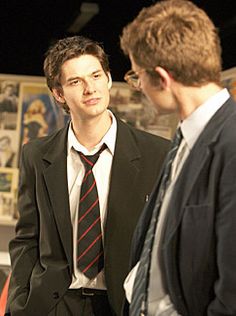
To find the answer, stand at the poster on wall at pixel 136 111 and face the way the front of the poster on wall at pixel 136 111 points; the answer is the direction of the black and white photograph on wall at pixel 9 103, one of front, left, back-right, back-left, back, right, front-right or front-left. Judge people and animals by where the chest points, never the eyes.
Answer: right

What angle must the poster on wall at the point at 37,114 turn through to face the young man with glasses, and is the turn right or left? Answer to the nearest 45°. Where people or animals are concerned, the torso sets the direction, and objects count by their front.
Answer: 0° — it already faces them

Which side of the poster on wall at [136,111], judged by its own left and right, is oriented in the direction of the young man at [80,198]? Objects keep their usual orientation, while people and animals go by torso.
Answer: front

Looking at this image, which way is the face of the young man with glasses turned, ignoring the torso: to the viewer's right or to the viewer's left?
to the viewer's left

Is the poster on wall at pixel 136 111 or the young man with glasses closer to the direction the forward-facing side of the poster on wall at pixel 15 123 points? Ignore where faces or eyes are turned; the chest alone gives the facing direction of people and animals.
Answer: the young man with glasses

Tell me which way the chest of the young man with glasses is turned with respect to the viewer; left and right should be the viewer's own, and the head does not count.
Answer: facing to the left of the viewer

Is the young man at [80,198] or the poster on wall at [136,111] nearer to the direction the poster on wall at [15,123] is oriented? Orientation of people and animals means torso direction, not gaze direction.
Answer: the young man
